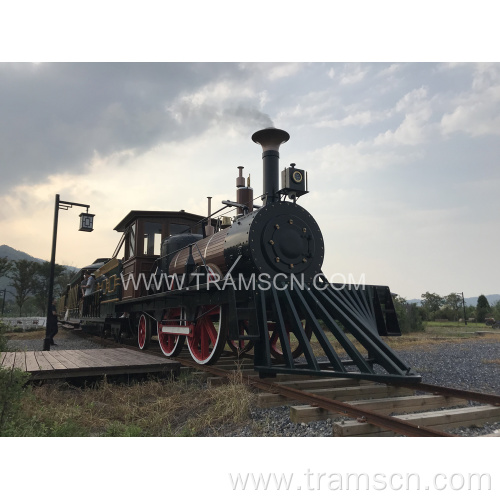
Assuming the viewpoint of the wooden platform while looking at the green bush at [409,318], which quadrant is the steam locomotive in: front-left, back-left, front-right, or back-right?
front-right

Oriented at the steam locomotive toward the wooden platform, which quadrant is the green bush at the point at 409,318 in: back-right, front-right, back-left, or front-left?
back-right

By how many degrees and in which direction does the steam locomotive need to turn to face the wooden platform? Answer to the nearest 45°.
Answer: approximately 135° to its right

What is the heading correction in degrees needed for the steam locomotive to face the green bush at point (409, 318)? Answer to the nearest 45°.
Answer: approximately 90° to its left

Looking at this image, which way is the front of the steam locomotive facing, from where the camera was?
facing the viewer and to the right of the viewer
